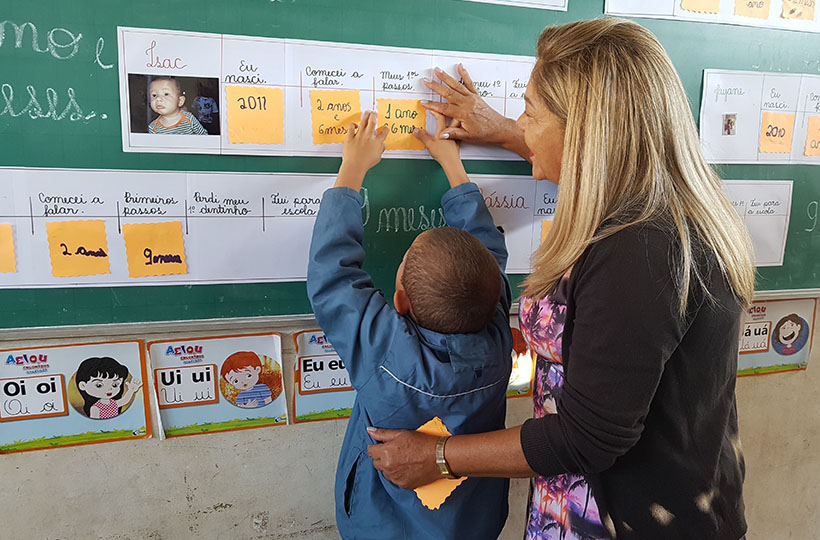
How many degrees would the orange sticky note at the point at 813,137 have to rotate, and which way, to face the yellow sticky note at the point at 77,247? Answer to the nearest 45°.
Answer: approximately 45° to its right

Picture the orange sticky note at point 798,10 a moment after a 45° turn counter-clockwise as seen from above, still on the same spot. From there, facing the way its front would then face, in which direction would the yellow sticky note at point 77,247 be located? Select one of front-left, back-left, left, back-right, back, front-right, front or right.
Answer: right

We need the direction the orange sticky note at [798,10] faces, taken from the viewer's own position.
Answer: facing the viewer

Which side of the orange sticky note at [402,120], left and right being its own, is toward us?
front

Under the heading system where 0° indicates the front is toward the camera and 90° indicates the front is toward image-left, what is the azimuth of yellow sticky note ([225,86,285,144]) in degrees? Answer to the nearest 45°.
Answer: approximately 0°

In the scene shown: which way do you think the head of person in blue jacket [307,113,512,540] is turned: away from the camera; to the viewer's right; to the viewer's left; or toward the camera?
away from the camera

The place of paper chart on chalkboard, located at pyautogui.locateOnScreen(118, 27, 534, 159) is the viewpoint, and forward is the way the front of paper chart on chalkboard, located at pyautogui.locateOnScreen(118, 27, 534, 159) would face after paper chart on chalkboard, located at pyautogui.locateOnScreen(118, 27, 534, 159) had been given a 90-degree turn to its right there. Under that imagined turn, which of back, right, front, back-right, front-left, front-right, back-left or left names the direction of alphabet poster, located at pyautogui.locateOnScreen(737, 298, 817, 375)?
back

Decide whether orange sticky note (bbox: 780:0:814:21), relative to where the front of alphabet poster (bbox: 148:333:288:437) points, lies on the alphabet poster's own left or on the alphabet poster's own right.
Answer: on the alphabet poster's own left

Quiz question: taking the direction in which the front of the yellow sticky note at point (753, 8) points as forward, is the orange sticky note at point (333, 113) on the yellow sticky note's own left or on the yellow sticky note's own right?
on the yellow sticky note's own right
